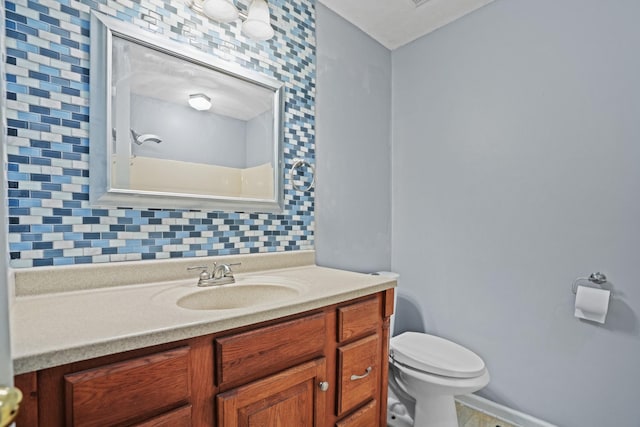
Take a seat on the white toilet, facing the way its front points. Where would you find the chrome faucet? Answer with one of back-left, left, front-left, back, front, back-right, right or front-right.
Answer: right

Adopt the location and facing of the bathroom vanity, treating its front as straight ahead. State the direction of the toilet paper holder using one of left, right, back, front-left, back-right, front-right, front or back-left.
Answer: front-left

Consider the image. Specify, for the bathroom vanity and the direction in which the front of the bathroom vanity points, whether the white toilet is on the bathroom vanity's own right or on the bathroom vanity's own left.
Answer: on the bathroom vanity's own left

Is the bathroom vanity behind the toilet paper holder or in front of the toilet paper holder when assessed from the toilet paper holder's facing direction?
in front

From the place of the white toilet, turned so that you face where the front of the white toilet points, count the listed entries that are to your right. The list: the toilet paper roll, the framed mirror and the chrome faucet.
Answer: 2

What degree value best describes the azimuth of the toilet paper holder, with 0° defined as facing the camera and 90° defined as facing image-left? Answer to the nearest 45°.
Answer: approximately 45°

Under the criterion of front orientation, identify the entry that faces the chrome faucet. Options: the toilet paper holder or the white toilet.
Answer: the toilet paper holder

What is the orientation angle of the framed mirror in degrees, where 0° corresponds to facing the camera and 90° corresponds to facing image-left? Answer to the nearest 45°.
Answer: approximately 315°

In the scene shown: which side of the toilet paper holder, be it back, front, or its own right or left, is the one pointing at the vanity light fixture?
front
